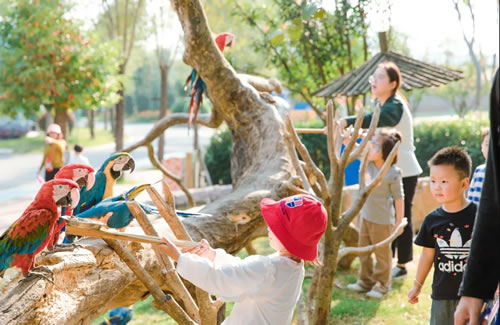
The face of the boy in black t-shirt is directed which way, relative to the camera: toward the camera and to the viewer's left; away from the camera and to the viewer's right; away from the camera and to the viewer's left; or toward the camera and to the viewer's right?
toward the camera and to the viewer's left

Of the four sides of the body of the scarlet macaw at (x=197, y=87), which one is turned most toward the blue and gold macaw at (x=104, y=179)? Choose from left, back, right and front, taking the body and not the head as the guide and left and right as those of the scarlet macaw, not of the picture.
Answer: right

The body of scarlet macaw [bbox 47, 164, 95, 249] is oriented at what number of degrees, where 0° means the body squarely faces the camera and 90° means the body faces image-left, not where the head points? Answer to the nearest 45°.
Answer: approximately 270°

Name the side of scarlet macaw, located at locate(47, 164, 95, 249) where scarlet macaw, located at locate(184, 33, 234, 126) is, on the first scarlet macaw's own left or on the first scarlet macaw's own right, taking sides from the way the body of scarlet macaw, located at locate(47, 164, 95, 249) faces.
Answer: on the first scarlet macaw's own left

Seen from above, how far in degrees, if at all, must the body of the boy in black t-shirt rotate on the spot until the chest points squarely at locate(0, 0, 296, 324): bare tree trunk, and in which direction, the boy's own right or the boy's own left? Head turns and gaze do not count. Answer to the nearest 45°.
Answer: approximately 90° to the boy's own right

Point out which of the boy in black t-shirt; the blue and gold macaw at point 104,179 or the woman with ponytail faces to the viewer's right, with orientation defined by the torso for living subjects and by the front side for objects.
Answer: the blue and gold macaw

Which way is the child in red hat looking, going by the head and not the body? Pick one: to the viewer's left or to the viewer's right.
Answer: to the viewer's left

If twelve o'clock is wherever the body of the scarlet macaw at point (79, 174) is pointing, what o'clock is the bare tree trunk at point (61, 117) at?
The bare tree trunk is roughly at 9 o'clock from the scarlet macaw.

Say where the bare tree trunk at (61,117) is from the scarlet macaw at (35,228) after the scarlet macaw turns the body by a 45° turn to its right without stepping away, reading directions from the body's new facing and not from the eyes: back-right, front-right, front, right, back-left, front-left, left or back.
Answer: back-left

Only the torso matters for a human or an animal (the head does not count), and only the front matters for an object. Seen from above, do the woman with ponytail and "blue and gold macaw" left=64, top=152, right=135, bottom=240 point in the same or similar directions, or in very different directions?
very different directions

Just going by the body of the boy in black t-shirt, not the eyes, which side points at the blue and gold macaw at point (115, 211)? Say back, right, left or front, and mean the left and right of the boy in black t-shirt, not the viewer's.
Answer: right

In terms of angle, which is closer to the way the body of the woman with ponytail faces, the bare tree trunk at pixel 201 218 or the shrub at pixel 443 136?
the bare tree trunk

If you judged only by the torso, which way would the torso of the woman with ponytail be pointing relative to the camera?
to the viewer's left

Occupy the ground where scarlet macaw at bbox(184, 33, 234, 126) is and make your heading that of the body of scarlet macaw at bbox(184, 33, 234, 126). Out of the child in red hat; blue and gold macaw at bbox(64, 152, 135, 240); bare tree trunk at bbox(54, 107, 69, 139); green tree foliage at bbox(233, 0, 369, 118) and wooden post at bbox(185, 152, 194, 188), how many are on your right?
2
